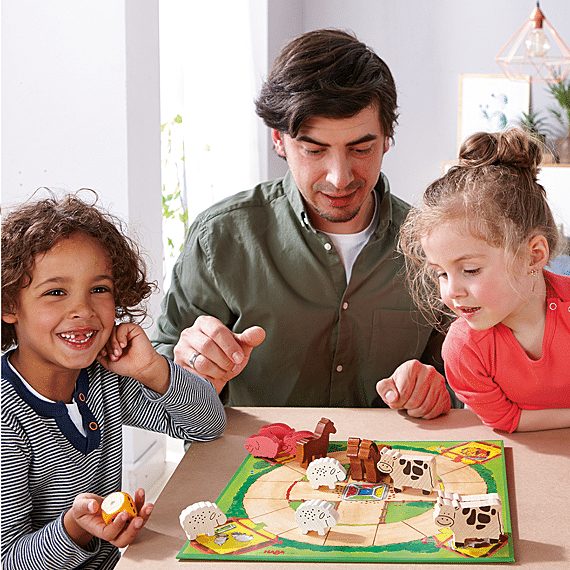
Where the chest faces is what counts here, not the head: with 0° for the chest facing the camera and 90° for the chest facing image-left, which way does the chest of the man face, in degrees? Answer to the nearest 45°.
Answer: approximately 0°

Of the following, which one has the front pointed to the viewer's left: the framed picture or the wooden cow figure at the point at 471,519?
the wooden cow figure

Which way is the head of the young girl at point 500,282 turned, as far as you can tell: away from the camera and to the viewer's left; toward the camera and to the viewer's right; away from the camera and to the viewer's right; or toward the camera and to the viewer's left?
toward the camera and to the viewer's left

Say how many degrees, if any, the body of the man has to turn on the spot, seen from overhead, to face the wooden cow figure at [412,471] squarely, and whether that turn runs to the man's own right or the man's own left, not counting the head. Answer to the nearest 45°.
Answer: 0° — they already face it

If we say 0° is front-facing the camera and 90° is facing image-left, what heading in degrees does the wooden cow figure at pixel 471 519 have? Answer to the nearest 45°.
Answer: approximately 90°

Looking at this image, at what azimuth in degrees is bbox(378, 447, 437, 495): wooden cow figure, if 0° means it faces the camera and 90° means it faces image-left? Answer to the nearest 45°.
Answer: approximately 90°

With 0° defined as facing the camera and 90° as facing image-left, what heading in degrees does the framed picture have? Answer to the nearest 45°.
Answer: approximately 0°

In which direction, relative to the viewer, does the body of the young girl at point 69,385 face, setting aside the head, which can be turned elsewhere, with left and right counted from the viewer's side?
facing the viewer and to the right of the viewer

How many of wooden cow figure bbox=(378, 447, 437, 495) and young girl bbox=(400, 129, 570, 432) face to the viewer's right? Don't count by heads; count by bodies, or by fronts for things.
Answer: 0
